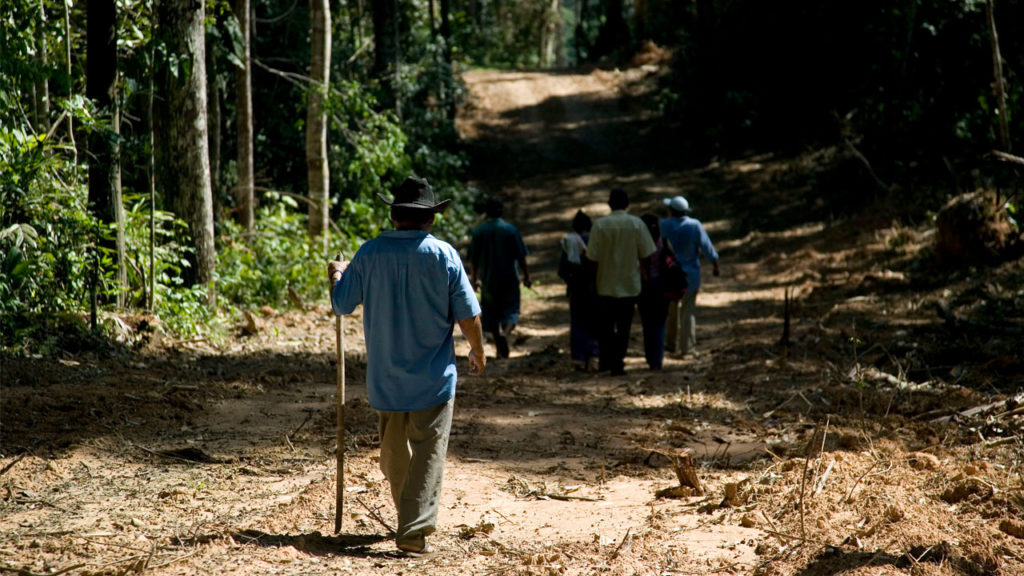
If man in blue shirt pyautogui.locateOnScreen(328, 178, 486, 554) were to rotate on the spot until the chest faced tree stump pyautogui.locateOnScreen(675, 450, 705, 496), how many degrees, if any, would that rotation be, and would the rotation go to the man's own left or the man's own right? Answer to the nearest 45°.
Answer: approximately 45° to the man's own right

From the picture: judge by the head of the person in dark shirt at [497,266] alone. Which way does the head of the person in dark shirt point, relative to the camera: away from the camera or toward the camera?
away from the camera

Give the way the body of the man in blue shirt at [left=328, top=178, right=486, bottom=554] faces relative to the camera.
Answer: away from the camera

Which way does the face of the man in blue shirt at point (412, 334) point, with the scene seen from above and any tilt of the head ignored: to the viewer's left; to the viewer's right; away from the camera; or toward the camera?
away from the camera

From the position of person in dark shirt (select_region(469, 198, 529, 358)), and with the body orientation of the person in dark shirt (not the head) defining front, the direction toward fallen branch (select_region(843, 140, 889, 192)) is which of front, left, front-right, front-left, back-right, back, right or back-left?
front-right

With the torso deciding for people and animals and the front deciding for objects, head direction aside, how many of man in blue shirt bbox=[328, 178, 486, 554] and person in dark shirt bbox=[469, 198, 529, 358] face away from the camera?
2

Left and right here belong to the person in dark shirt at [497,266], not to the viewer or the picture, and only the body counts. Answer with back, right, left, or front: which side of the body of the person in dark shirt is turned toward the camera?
back

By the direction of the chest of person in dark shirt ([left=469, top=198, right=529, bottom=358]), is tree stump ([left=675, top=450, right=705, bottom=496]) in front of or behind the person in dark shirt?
behind

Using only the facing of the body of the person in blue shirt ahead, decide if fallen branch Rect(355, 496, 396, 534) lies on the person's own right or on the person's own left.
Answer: on the person's own left
